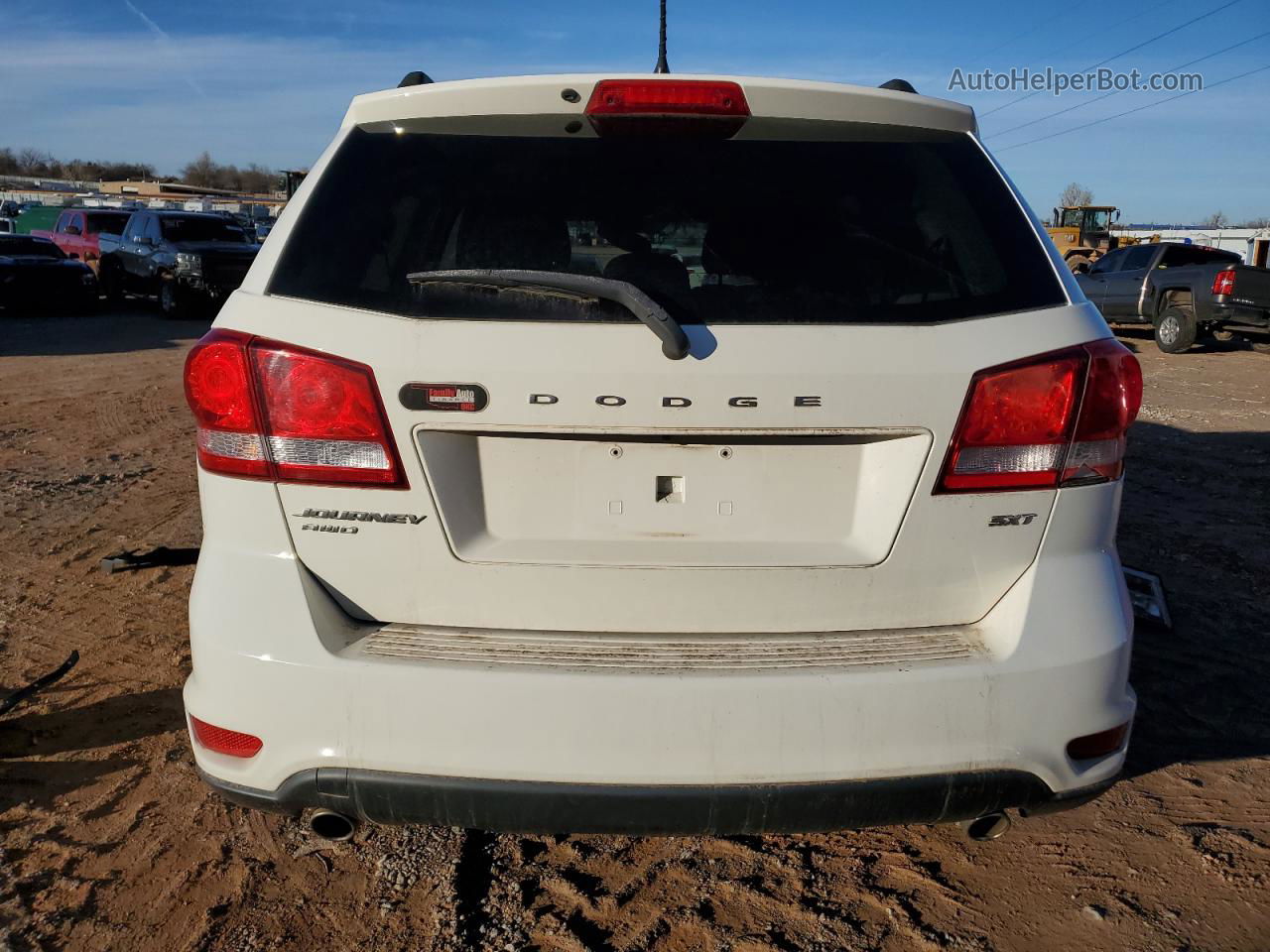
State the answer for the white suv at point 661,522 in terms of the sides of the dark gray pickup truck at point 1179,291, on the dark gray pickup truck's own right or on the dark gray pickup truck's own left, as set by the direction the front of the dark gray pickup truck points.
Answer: on the dark gray pickup truck's own left

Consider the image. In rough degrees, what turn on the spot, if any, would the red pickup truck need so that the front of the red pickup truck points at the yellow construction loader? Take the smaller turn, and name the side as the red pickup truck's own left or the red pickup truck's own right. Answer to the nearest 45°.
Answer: approximately 45° to the red pickup truck's own left

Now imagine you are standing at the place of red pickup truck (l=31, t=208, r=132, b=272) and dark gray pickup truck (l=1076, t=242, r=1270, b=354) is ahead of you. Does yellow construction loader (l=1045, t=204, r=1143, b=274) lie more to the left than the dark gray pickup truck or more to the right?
left

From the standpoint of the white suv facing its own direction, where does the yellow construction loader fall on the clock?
The yellow construction loader is roughly at 1 o'clock from the white suv.

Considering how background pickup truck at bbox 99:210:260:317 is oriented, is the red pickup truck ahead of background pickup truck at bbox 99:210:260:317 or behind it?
behind

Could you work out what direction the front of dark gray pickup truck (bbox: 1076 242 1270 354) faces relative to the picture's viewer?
facing away from the viewer and to the left of the viewer

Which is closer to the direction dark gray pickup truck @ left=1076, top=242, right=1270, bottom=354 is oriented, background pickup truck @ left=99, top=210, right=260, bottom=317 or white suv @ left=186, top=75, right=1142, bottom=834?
the background pickup truck

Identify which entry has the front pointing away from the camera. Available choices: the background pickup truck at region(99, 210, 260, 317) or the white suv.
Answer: the white suv

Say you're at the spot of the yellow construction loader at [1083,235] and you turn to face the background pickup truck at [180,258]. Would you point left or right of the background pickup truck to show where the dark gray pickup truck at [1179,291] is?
left

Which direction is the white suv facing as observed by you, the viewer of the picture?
facing away from the viewer

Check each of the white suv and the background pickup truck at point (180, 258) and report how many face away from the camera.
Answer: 1
